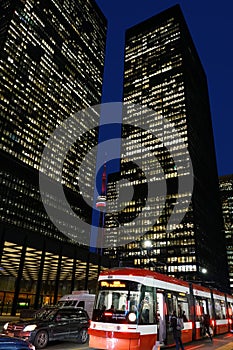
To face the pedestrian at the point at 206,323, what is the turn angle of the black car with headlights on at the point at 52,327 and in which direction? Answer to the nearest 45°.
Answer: approximately 135° to its left

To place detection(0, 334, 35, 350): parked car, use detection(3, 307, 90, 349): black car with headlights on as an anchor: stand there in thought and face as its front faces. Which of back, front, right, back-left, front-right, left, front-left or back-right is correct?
front-left

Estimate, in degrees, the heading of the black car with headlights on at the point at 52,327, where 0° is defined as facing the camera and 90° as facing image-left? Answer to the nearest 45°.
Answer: approximately 45°

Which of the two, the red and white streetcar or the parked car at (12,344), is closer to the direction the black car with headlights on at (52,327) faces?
the parked car

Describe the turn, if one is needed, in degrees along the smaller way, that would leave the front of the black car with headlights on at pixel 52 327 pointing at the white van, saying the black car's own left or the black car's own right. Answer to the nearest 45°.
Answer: approximately 135° to the black car's own right

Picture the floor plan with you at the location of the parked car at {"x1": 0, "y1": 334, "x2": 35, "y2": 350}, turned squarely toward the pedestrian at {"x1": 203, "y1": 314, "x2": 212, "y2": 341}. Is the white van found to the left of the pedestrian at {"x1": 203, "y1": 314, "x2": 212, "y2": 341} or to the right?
left
